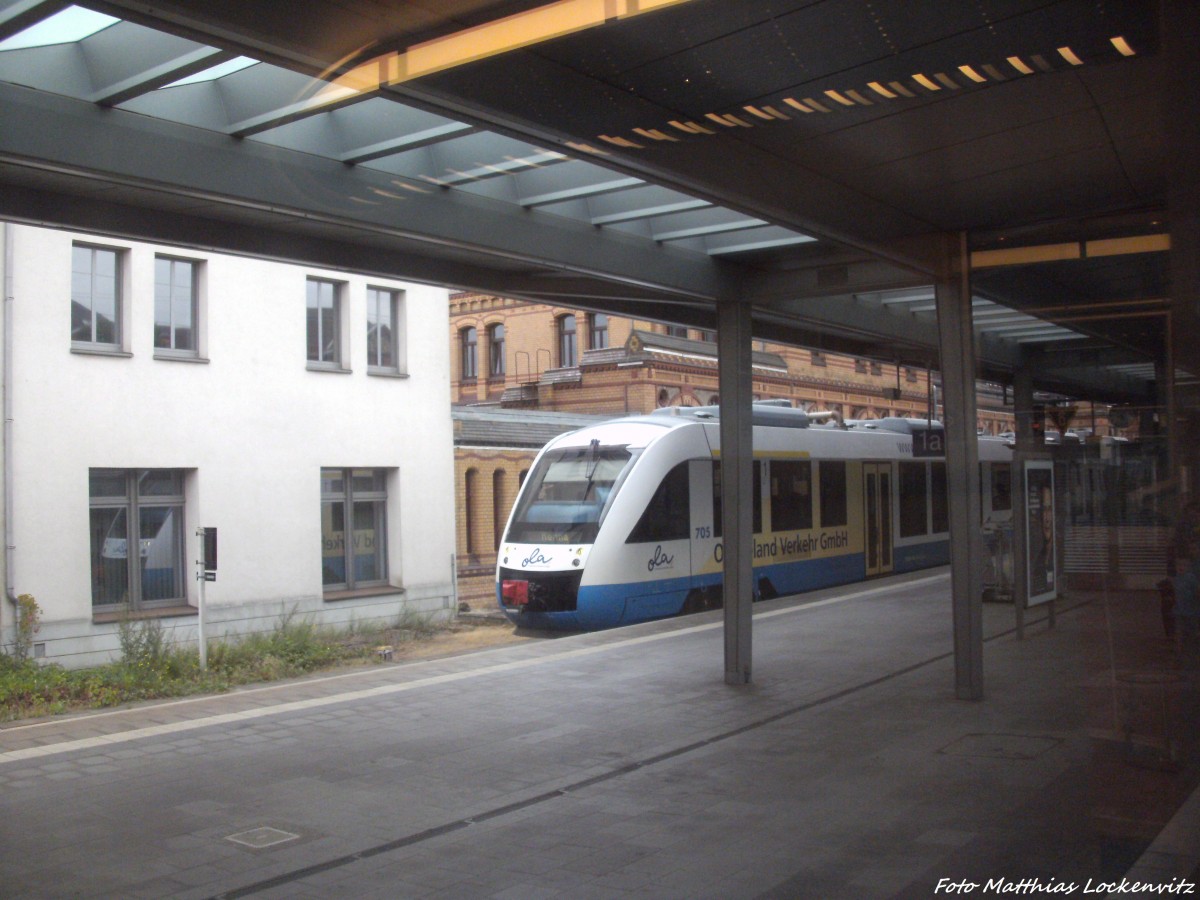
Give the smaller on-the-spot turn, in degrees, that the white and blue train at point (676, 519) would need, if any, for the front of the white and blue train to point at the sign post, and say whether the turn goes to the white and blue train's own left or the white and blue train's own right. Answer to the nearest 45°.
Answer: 0° — it already faces it

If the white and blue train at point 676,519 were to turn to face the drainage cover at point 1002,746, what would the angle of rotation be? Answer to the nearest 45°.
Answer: approximately 45° to its left

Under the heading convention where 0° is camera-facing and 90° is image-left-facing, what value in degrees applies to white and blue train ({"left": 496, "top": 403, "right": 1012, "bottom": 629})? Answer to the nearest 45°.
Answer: approximately 45°

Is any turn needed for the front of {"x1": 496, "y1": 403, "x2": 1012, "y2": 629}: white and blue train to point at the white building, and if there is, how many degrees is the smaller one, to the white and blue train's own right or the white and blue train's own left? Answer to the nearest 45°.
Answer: approximately 45° to the white and blue train's own right

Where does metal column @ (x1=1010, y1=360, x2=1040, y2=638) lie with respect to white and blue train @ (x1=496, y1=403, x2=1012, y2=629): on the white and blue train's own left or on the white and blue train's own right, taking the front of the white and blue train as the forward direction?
on the white and blue train's own left

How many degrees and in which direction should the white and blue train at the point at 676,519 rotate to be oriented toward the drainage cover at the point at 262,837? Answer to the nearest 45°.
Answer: approximately 45° to its left

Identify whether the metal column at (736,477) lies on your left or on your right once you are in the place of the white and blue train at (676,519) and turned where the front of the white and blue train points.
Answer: on your left
